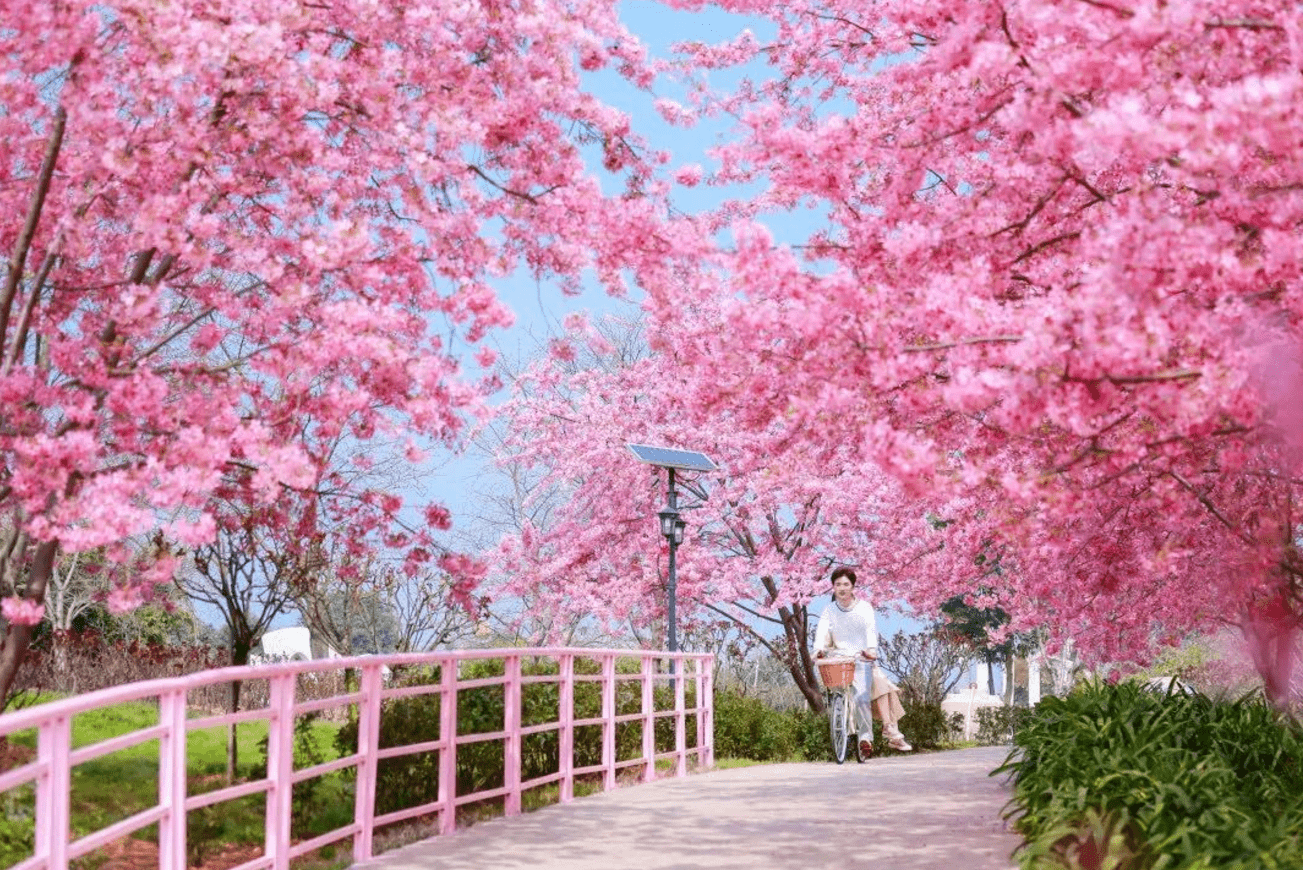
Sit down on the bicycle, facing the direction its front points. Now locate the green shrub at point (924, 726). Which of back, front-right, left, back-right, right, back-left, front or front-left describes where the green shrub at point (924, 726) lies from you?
back

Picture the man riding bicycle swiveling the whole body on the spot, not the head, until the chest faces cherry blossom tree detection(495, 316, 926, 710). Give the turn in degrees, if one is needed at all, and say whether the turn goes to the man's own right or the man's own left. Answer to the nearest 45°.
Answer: approximately 180°

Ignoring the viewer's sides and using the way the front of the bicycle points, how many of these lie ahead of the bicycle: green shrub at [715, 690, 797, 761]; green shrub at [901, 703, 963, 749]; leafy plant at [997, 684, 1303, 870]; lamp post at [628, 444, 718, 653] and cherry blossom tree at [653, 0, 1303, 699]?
2

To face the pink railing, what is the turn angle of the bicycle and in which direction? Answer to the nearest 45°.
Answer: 0° — it already faces it

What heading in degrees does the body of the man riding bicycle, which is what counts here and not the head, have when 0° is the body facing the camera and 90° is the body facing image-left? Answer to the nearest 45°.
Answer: approximately 0°

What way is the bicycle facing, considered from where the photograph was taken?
facing the viewer
